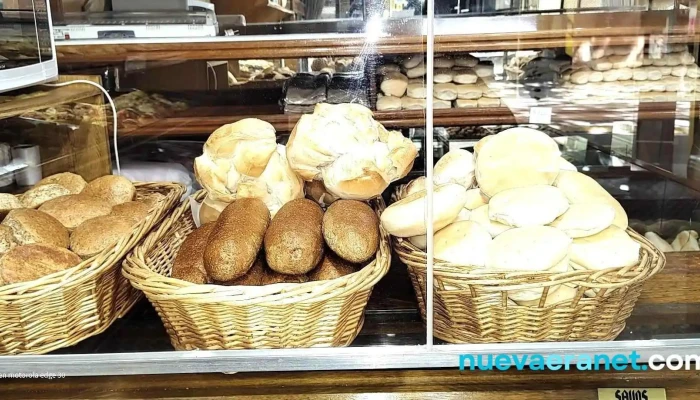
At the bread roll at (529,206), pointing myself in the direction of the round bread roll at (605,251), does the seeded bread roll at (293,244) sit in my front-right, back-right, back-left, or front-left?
back-right

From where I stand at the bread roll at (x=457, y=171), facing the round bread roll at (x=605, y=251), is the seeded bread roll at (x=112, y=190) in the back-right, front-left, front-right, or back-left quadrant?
back-right

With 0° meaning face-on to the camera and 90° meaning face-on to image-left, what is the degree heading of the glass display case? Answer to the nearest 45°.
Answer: approximately 0°
